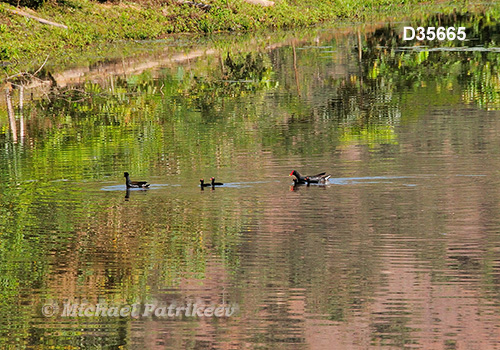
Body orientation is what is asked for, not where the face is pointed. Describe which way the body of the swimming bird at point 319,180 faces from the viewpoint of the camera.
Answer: to the viewer's left

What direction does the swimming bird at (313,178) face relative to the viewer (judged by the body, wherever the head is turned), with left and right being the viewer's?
facing to the left of the viewer

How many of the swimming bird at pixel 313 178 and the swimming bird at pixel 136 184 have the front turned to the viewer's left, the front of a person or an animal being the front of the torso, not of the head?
2

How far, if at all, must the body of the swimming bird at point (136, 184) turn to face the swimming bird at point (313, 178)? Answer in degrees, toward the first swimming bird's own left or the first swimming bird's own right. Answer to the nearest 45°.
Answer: approximately 180°

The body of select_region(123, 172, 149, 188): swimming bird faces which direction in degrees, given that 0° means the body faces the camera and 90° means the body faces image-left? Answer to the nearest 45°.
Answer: approximately 90°
